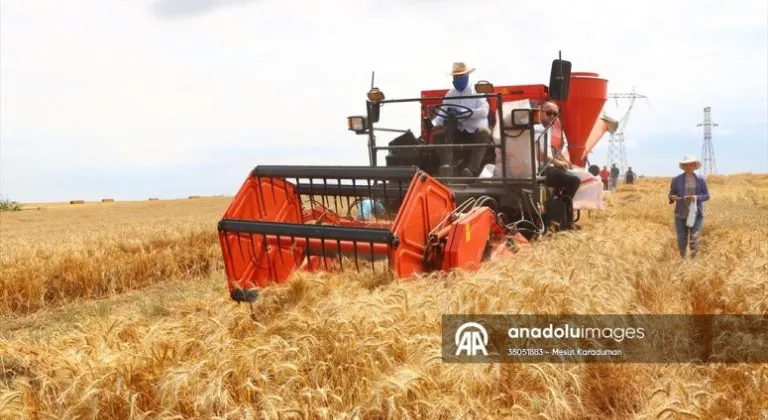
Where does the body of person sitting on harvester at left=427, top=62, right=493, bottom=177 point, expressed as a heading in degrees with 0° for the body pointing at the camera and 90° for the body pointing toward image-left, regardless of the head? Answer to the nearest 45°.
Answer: approximately 45°

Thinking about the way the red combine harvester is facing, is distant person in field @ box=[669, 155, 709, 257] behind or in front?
behind

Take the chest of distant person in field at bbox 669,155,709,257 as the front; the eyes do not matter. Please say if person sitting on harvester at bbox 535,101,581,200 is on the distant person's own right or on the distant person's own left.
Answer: on the distant person's own right

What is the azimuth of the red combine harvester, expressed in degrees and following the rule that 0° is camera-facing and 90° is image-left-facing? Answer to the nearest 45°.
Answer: approximately 45°
